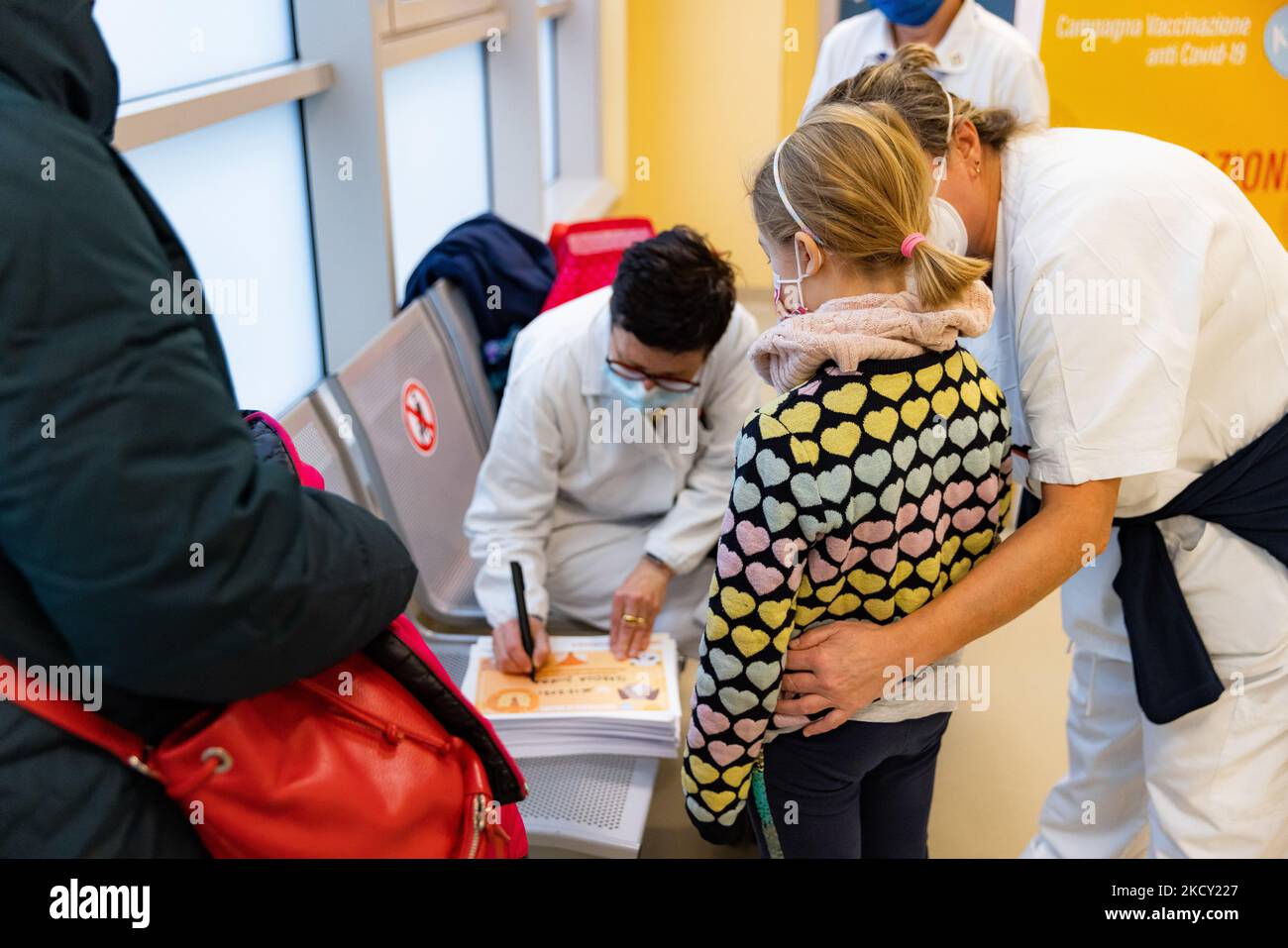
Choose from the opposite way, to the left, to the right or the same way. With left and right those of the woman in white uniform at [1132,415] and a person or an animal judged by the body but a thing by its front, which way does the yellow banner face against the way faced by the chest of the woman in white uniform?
to the left

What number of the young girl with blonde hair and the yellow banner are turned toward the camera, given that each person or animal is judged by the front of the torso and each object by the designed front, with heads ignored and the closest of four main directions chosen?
1

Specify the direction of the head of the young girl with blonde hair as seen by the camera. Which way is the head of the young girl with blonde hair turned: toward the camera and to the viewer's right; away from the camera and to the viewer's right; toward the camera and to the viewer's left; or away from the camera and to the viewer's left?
away from the camera and to the viewer's left

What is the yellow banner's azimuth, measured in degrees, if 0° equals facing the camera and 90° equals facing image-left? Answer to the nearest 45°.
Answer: approximately 0°

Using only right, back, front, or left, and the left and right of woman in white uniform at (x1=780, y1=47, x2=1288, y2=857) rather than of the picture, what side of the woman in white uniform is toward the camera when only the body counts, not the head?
left

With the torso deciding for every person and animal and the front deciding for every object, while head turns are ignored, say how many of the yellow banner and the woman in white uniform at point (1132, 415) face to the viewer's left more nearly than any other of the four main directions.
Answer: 1

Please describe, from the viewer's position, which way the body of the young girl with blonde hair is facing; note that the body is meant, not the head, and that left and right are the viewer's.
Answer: facing away from the viewer and to the left of the viewer

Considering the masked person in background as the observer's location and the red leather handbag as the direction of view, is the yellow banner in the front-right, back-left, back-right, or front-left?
back-left

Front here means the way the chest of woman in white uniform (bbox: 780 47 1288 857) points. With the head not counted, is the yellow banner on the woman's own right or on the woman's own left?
on the woman's own right

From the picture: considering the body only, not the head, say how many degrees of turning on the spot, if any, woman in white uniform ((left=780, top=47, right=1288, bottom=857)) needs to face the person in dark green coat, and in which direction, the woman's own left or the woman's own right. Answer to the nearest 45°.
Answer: approximately 45° to the woman's own left

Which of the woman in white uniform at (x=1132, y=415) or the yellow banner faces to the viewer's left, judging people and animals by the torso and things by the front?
the woman in white uniform
